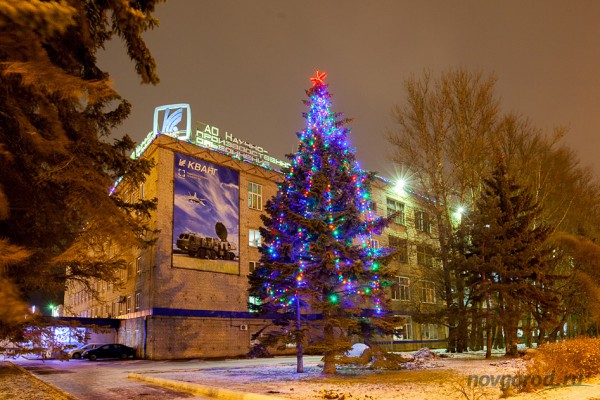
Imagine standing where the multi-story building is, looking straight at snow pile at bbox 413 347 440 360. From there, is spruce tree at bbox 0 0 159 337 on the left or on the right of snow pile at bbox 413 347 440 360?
right
